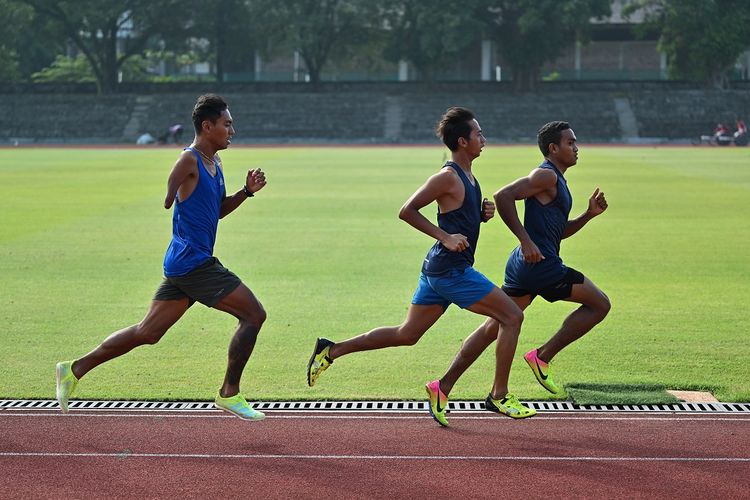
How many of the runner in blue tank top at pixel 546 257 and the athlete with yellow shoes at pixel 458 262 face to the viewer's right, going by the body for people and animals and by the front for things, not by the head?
2

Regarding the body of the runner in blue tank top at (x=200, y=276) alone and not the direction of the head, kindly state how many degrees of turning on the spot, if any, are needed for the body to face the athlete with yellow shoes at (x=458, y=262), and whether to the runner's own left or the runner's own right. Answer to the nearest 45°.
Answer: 0° — they already face them

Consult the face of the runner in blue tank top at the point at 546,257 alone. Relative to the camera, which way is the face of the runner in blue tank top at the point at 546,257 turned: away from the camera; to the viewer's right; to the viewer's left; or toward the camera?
to the viewer's right

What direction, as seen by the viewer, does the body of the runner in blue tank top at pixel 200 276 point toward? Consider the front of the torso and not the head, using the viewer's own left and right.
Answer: facing to the right of the viewer

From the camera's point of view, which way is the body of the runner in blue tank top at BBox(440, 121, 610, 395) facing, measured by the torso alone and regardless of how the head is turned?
to the viewer's right

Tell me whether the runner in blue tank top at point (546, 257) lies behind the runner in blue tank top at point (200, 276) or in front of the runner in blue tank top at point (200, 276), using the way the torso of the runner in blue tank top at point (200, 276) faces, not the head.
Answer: in front

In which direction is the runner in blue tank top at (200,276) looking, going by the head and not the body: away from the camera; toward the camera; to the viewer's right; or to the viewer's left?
to the viewer's right

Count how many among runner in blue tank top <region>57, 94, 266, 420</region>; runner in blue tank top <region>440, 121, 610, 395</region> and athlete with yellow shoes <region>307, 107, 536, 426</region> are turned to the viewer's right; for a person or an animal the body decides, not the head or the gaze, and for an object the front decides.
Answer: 3

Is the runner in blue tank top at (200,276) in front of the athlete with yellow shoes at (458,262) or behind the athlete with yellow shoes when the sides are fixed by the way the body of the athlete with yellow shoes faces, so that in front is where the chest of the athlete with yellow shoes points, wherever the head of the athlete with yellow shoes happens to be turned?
behind

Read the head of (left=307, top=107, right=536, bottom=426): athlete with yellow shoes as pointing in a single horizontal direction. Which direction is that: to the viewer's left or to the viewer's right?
to the viewer's right

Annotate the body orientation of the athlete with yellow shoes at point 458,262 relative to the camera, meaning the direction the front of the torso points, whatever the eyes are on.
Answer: to the viewer's right

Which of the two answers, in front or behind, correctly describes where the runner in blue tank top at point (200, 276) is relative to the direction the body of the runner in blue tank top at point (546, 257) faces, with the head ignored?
behind
